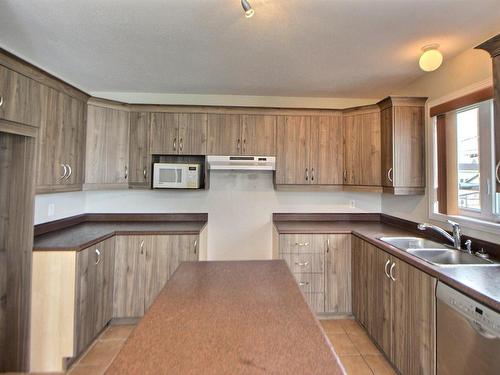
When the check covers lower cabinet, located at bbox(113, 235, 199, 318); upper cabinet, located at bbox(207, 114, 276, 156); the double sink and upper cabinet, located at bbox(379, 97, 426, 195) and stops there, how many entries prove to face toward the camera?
2

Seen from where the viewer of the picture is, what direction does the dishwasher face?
facing the viewer and to the left of the viewer

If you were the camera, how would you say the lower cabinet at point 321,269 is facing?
facing the viewer

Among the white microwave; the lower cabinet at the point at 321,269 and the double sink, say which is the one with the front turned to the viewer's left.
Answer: the double sink

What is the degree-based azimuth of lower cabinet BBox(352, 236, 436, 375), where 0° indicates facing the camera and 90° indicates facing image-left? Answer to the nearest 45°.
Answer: approximately 45°

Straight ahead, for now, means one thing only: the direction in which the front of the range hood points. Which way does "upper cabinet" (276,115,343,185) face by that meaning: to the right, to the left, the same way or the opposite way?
the same way

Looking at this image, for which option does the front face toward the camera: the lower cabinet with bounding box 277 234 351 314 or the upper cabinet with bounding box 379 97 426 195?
the lower cabinet

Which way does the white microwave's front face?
toward the camera

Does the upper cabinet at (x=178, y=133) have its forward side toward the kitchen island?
yes

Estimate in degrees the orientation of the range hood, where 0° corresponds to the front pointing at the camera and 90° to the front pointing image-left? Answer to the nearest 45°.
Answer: approximately 0°

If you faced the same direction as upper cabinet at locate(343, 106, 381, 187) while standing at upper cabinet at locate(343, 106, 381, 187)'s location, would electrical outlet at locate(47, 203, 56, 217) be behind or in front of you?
in front

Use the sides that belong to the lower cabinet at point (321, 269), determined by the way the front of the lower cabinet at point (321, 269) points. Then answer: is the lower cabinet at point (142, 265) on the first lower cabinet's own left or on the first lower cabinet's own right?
on the first lower cabinet's own right

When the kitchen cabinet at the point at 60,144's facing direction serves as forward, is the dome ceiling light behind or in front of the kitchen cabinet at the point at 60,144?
in front

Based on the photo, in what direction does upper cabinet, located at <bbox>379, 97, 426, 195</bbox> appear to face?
to the viewer's left

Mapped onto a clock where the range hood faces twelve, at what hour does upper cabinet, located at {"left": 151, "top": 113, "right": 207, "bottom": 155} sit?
The upper cabinet is roughly at 3 o'clock from the range hood.

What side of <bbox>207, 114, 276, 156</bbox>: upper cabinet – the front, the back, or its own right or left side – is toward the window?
left

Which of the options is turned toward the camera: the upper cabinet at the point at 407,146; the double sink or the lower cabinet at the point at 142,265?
the lower cabinet
